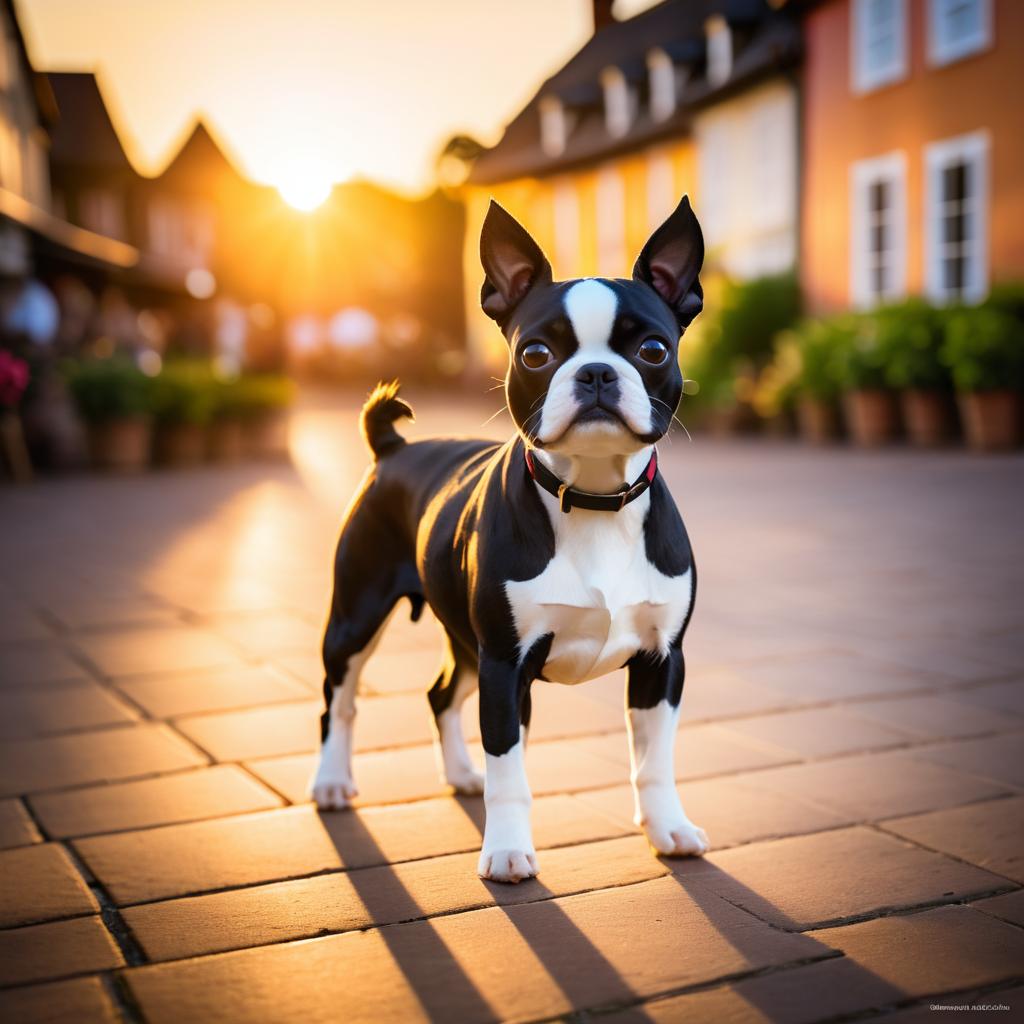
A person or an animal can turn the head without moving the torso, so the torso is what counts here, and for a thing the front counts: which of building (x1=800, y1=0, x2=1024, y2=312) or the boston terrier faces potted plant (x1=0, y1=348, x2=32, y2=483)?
the building

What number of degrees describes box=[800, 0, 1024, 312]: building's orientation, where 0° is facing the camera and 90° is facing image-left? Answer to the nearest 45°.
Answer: approximately 45°

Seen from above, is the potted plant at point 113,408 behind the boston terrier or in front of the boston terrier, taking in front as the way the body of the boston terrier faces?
behind

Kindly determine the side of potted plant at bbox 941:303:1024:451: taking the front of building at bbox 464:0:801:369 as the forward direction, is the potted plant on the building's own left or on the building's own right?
on the building's own left

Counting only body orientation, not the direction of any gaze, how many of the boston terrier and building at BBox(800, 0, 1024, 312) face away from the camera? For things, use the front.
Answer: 0

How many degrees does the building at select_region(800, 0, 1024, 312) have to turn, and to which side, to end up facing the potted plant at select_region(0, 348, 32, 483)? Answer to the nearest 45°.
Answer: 0° — it already faces it

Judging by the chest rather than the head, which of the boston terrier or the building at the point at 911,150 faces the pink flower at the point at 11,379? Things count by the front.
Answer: the building

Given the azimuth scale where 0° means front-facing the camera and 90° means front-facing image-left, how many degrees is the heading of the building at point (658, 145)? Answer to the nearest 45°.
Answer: approximately 45°

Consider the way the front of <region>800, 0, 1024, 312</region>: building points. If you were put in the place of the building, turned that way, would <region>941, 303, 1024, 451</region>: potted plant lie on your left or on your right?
on your left

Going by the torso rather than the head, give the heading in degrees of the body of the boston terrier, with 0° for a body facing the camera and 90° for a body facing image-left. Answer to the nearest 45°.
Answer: approximately 315°

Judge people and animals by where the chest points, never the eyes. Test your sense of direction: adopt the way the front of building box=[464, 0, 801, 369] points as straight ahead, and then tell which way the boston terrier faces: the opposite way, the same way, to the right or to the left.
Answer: to the left

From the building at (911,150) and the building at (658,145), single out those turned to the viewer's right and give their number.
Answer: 0
